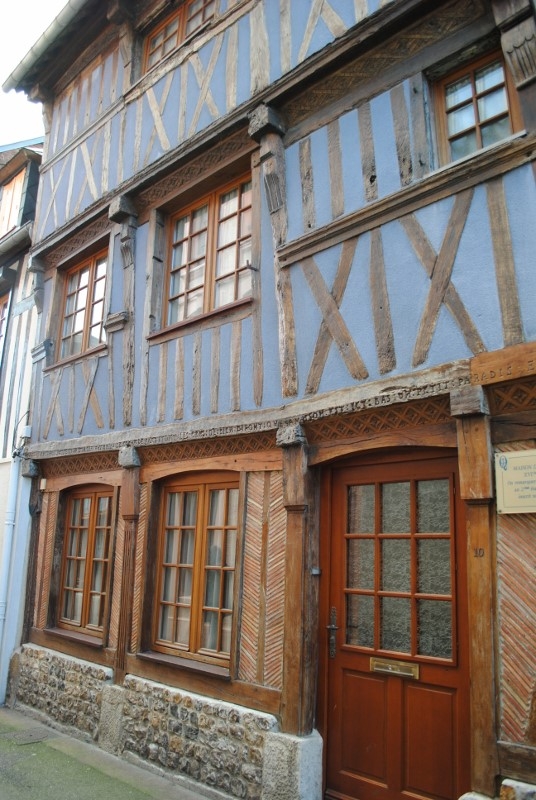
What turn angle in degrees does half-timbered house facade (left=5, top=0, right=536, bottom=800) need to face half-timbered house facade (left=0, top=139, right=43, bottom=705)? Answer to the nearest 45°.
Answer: approximately 90° to its right

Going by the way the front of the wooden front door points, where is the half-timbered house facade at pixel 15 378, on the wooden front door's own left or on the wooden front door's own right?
on the wooden front door's own right

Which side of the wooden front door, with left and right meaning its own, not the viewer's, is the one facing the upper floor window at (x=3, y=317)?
right

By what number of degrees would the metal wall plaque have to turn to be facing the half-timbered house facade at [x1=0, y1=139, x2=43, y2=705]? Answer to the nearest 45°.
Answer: approximately 90° to its right

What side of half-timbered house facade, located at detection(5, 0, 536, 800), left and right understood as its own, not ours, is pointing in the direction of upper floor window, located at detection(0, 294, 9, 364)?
right

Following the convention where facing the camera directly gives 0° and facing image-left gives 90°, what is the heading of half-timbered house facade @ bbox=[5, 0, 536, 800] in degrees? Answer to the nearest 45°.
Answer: approximately 45°
